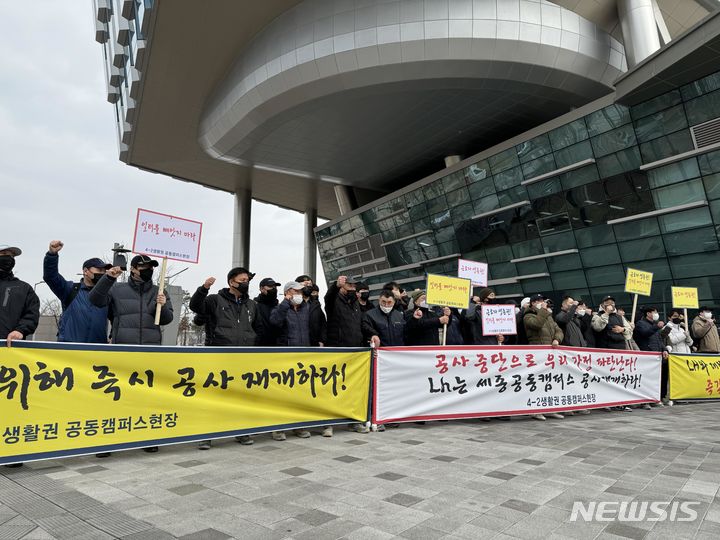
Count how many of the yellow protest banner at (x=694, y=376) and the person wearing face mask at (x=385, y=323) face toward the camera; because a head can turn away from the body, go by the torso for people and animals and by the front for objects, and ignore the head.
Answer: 2

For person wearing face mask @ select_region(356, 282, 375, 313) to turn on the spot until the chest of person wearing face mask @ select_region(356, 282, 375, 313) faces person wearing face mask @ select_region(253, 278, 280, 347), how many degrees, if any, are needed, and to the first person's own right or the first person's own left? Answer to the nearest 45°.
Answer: approximately 90° to the first person's own right

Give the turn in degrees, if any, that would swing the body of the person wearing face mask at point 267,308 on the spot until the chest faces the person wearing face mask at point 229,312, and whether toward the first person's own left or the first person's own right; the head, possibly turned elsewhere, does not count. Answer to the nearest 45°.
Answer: approximately 90° to the first person's own right

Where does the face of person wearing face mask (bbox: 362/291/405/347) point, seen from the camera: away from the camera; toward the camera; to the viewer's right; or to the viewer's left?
toward the camera

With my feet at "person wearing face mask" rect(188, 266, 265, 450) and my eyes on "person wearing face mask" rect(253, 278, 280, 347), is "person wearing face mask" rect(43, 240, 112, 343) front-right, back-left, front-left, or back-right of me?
back-left

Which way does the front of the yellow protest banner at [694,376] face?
toward the camera

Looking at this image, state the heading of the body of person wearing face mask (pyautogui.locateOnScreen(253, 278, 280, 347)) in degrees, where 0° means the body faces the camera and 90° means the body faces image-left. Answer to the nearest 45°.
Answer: approximately 315°

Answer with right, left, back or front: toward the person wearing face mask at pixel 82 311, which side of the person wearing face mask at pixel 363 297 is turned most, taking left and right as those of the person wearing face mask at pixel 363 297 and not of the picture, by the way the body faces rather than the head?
right

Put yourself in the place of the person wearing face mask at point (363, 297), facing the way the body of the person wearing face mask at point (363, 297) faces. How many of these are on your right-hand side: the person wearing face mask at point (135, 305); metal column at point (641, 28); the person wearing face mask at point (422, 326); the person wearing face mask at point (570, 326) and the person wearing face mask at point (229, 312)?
2

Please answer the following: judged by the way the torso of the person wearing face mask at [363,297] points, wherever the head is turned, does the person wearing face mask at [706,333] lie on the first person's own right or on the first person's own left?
on the first person's own left
